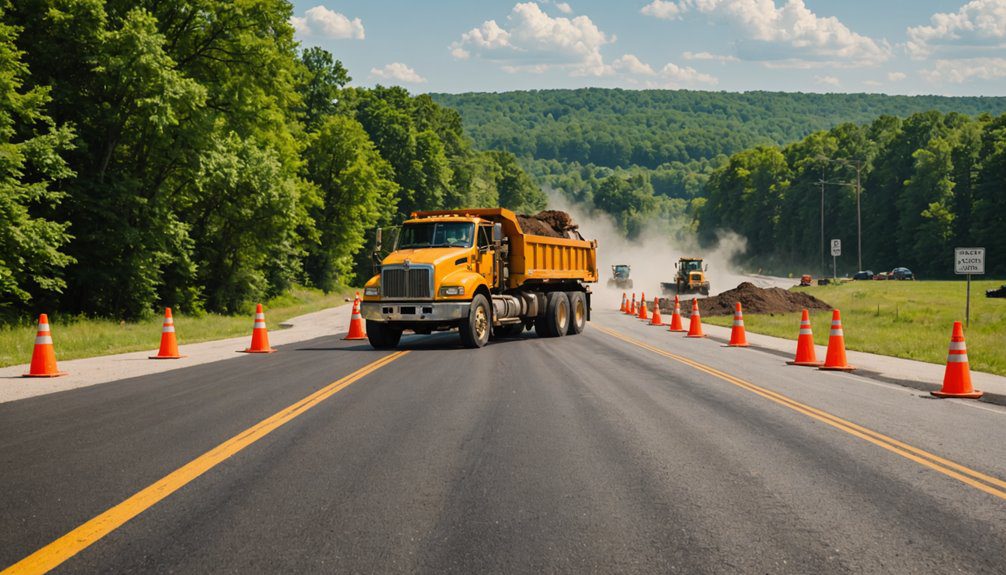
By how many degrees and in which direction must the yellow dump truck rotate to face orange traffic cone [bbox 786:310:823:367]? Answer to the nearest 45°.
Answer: approximately 90° to its left

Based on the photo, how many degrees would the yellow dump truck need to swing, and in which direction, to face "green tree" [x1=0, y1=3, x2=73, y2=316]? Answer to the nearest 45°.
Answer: approximately 45° to its right

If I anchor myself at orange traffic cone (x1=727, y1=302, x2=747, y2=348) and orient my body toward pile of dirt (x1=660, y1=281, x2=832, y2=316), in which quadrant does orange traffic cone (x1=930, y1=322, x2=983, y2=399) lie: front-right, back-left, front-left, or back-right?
back-right

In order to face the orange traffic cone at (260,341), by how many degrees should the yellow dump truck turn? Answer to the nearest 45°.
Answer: approximately 45° to its right

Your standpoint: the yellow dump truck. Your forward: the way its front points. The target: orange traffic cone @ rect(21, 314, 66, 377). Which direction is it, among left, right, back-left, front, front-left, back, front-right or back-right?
front

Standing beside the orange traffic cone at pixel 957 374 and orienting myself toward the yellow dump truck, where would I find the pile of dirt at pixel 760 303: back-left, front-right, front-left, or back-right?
front-right

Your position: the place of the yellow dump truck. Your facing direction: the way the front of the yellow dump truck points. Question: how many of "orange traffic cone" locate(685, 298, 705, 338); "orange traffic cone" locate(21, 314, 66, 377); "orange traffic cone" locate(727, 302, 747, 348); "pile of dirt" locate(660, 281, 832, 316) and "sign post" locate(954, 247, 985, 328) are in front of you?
1

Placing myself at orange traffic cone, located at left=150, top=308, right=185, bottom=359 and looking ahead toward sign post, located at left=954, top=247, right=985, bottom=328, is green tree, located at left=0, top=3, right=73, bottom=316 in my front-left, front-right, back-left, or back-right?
back-left

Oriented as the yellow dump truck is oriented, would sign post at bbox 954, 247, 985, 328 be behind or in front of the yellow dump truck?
behind

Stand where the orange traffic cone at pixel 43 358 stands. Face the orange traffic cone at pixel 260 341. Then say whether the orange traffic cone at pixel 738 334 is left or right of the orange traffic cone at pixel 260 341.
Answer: right

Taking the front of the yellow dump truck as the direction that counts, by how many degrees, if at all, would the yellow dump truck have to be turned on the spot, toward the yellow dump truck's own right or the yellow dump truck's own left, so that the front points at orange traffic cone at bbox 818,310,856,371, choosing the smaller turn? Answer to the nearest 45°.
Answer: approximately 90° to the yellow dump truck's own left

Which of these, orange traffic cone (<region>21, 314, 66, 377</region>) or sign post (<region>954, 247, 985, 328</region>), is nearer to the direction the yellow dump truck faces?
the orange traffic cone

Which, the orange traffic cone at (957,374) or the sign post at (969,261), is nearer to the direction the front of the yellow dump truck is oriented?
the orange traffic cone

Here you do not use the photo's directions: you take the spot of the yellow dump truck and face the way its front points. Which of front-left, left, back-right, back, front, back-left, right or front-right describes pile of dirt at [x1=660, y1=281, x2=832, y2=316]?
back

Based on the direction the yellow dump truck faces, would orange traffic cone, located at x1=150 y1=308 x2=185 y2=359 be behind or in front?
in front

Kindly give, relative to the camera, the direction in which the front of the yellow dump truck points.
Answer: facing the viewer and to the left of the viewer
